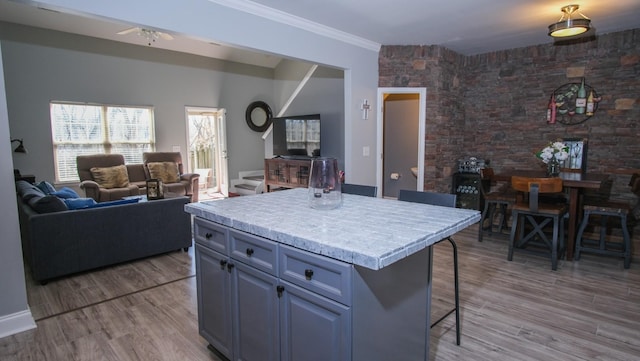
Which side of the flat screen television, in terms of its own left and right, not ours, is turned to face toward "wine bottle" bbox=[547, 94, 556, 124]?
left

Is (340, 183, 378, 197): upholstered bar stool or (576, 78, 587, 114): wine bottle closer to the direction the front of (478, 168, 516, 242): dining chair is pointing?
the wine bottle

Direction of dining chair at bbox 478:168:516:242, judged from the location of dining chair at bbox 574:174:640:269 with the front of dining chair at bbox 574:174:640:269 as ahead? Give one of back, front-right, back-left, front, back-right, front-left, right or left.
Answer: front

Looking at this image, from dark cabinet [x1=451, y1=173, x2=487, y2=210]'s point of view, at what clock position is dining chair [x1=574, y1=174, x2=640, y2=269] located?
The dining chair is roughly at 9 o'clock from the dark cabinet.

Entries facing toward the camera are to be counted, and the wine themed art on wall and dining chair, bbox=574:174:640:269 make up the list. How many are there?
1

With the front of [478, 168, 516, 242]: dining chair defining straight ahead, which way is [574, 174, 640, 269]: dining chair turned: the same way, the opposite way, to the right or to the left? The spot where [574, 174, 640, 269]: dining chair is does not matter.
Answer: the opposite way

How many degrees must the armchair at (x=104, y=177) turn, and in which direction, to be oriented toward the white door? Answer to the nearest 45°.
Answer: approximately 45° to its left

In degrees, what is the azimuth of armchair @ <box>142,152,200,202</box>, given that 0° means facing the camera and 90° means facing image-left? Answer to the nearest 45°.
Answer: approximately 315°

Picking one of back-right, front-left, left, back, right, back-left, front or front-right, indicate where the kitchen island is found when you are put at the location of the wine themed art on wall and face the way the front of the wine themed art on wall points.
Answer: front

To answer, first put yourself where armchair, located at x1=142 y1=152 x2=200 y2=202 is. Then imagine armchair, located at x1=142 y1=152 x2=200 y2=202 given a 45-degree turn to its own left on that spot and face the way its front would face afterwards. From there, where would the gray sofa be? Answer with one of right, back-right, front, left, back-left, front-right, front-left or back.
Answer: right

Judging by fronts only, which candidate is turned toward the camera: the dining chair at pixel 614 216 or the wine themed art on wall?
the wine themed art on wall

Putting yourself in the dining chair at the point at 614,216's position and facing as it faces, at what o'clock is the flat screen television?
The flat screen television is roughly at 12 o'clock from the dining chair.

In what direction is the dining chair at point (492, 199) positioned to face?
to the viewer's right

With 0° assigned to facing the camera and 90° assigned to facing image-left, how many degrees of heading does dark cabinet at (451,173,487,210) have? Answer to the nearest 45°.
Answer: approximately 45°

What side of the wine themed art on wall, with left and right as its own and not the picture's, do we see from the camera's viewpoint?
front

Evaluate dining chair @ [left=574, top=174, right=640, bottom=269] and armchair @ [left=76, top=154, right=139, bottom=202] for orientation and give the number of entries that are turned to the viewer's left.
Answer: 1

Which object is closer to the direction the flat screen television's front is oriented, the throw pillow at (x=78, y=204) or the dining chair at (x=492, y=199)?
the throw pillow

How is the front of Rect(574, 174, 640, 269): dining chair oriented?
to the viewer's left
